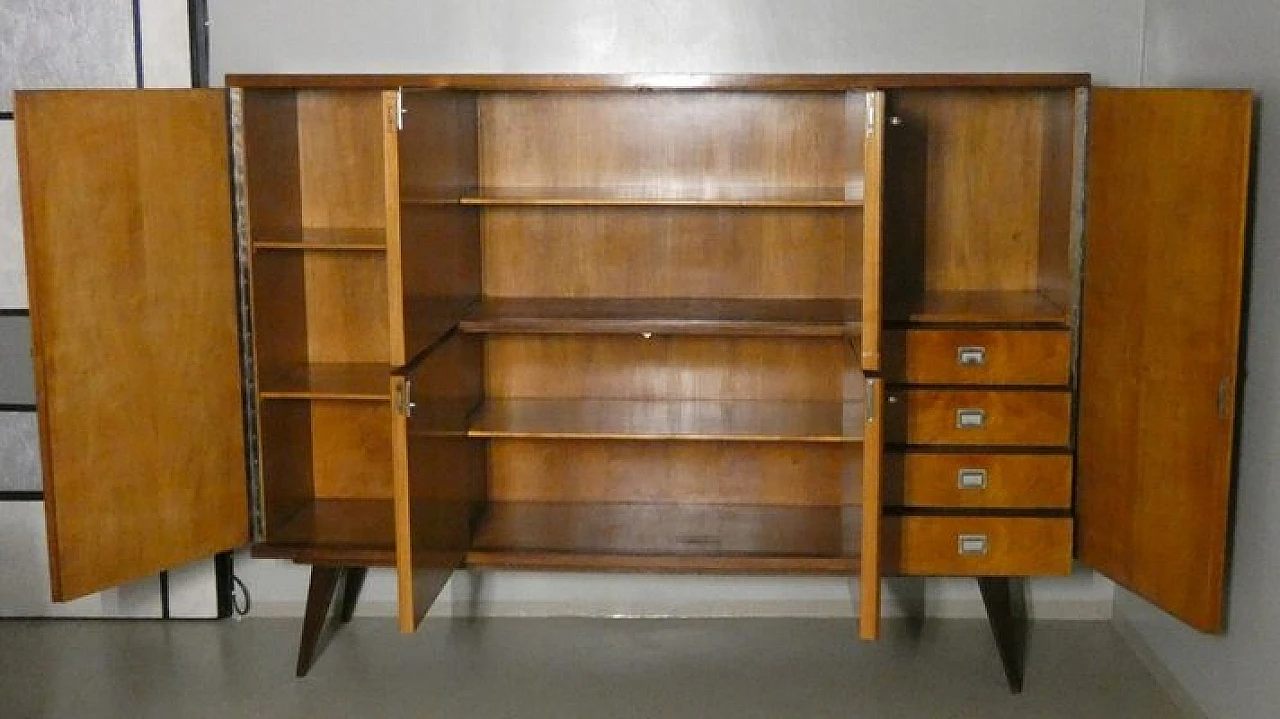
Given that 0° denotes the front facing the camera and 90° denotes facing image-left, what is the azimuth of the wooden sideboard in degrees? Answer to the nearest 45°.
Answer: approximately 0°
